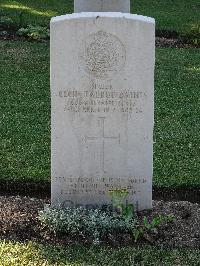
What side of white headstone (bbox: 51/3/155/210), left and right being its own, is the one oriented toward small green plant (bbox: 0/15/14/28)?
back

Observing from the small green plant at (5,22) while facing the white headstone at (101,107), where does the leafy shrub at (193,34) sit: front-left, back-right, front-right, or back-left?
front-left

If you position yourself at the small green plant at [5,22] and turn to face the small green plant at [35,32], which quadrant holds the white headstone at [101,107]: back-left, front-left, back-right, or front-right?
front-right

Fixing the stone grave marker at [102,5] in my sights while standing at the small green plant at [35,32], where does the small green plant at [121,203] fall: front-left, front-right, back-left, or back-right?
front-right

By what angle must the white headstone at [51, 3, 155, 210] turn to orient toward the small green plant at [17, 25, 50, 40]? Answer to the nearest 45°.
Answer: approximately 180°

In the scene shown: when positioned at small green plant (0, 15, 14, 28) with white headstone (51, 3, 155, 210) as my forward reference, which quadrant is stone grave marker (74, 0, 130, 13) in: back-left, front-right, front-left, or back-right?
front-left

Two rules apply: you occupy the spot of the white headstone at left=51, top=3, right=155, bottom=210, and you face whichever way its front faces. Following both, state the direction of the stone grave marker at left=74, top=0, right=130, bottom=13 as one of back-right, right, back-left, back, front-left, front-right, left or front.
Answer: back

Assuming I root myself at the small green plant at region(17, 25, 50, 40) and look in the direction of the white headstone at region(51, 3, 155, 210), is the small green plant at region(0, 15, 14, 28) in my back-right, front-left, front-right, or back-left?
back-right

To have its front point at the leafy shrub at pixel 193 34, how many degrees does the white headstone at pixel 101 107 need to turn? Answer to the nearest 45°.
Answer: approximately 180°

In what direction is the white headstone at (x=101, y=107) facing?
toward the camera
